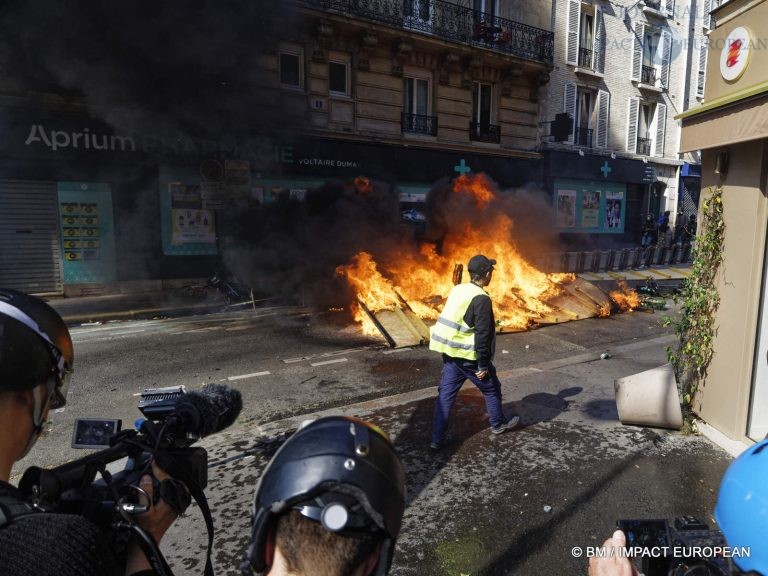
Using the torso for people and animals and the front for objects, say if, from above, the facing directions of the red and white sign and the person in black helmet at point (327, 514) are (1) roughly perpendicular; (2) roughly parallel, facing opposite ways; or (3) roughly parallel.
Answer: roughly perpendicular

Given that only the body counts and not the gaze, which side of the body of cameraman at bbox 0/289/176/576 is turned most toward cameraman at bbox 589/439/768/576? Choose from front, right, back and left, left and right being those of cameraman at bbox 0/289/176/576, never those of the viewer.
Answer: right

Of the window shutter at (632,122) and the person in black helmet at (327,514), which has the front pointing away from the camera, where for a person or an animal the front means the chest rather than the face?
the person in black helmet

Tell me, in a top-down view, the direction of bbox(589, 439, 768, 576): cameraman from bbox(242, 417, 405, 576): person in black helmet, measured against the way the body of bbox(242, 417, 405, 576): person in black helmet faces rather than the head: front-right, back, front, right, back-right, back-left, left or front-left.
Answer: right

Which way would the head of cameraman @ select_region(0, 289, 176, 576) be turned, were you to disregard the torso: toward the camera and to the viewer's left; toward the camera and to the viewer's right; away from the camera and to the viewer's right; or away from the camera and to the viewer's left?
away from the camera and to the viewer's right

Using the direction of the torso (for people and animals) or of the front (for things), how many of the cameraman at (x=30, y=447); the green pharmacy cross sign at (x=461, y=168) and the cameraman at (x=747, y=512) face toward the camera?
1

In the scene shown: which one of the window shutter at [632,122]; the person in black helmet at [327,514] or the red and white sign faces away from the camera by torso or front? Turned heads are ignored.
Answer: the person in black helmet

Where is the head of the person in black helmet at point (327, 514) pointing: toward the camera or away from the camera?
away from the camera

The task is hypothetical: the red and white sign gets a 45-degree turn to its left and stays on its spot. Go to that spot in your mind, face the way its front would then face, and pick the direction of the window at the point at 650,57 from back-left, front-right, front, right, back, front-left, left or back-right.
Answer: back

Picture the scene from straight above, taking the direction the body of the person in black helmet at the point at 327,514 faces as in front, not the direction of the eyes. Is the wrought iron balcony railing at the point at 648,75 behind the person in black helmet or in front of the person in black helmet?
in front

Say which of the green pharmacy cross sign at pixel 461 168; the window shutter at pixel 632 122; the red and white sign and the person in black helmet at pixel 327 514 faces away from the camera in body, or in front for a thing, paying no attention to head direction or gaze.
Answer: the person in black helmet

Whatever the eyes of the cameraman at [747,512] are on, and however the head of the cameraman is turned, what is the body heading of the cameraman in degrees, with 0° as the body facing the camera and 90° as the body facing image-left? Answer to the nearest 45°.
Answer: approximately 135°

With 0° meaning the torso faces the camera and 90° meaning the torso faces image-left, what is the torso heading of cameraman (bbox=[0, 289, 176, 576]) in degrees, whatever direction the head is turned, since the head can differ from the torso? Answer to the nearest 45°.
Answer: approximately 225°
